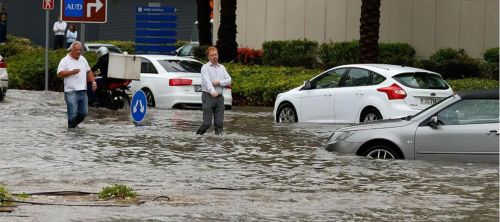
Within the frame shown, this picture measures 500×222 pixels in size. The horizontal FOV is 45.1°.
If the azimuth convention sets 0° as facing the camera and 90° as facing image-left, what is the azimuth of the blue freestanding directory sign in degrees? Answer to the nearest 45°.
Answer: approximately 0°

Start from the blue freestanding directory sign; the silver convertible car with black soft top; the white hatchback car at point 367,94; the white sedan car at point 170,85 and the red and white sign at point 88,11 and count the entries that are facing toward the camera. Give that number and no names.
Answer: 2

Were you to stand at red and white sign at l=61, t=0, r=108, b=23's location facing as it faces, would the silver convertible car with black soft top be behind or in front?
in front

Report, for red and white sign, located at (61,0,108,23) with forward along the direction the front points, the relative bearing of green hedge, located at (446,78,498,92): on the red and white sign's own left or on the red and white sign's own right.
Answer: on the red and white sign's own left

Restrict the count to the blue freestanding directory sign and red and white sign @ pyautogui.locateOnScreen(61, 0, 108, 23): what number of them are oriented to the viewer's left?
0

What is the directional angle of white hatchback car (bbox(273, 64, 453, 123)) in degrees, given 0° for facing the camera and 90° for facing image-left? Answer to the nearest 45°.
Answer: approximately 135°

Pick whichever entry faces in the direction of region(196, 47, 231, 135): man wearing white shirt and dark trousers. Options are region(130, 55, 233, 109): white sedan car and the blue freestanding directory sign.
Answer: the blue freestanding directory sign

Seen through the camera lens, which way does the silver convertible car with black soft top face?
facing to the left of the viewer

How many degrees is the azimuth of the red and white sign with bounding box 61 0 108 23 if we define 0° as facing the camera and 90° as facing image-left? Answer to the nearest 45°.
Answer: approximately 0°

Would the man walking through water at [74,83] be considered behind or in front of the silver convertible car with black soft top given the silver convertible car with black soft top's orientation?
in front

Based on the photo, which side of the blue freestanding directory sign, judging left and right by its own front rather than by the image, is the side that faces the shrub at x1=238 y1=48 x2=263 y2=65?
left

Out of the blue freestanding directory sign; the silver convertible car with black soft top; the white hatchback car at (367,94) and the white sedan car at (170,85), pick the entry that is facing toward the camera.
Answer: the blue freestanding directory sign
